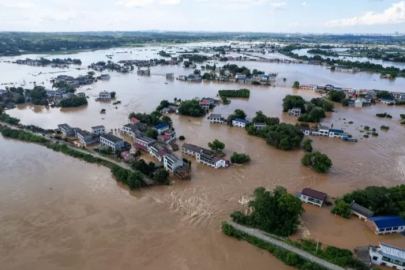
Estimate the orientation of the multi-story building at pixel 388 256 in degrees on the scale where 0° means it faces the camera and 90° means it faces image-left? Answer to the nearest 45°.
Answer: approximately 45°

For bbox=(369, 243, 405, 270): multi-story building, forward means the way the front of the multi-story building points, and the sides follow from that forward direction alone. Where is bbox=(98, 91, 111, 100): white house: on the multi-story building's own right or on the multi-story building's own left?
on the multi-story building's own right

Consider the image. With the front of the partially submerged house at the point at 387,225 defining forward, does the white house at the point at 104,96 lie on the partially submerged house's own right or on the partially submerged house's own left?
on the partially submerged house's own right

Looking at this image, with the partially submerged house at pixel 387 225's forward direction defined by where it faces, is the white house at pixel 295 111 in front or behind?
behind

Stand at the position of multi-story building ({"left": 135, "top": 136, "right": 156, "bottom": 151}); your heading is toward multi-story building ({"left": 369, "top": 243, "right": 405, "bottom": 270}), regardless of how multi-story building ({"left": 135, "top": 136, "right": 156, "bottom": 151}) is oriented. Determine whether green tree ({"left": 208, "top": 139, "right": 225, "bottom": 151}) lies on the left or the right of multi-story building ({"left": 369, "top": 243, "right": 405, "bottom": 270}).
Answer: left

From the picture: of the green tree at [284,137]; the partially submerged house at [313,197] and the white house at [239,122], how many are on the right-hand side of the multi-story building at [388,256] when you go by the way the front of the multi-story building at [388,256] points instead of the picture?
3

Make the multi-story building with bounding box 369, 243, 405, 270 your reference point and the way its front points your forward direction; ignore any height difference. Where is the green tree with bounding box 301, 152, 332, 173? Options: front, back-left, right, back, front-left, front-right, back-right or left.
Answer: right

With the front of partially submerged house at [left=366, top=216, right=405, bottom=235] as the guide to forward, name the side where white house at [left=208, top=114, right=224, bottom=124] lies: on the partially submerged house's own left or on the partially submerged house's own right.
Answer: on the partially submerged house's own right

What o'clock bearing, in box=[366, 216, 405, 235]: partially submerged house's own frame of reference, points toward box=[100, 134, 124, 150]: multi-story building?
The multi-story building is roughly at 3 o'clock from the partially submerged house.

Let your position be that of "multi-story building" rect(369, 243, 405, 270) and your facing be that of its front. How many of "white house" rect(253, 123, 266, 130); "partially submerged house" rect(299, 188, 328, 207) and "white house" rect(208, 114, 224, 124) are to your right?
3

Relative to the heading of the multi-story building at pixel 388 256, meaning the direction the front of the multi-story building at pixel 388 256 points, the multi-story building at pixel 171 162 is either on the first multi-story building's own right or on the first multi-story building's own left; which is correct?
on the first multi-story building's own right

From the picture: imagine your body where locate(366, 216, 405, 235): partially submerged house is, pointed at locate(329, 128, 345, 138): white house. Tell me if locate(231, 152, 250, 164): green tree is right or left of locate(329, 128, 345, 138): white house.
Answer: left

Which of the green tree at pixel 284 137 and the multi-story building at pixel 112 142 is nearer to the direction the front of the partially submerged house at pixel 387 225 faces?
the multi-story building
